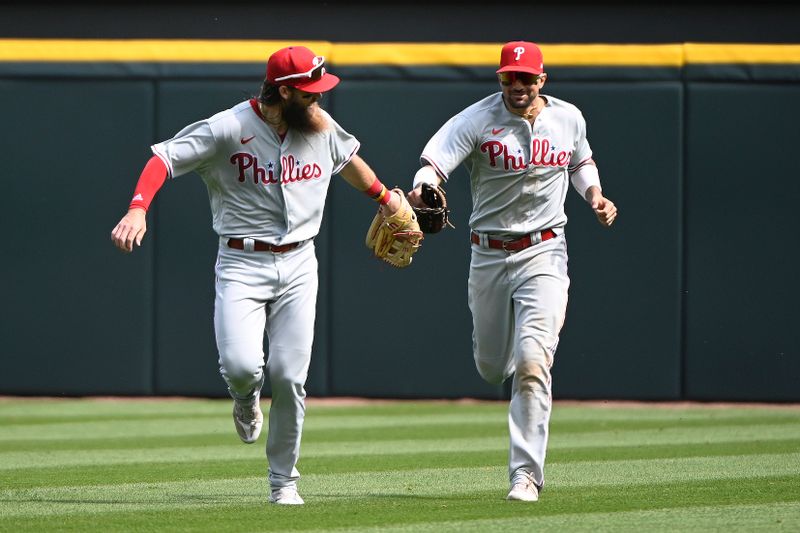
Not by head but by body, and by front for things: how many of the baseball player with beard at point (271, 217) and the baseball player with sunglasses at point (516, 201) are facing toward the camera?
2

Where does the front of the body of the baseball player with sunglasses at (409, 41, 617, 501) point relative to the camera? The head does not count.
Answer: toward the camera

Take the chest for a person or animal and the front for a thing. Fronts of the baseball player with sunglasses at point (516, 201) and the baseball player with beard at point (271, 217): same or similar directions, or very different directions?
same or similar directions

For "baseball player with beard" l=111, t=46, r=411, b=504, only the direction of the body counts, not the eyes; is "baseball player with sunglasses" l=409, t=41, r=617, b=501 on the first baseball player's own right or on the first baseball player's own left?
on the first baseball player's own left

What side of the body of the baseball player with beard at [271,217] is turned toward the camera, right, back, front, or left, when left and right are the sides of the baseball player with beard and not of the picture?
front

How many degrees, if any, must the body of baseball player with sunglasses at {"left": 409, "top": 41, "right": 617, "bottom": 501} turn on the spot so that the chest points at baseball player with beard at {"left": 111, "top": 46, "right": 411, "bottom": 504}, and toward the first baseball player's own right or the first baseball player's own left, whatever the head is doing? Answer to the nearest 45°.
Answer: approximately 45° to the first baseball player's own right
